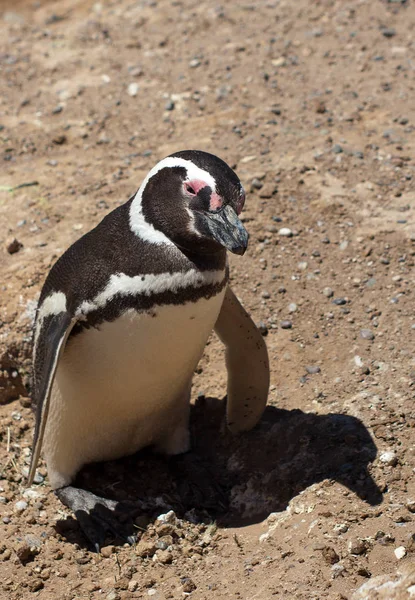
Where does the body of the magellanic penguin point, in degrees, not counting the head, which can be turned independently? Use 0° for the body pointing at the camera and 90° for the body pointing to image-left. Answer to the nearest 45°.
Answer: approximately 315°

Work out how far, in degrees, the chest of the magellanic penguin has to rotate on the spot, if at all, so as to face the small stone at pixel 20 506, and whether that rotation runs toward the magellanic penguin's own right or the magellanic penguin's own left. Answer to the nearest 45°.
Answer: approximately 135° to the magellanic penguin's own right

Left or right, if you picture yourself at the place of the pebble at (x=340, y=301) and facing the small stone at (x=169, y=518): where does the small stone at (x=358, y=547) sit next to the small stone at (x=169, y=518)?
left

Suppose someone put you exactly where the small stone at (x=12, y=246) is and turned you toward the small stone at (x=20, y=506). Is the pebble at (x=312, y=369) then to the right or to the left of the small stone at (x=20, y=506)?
left
